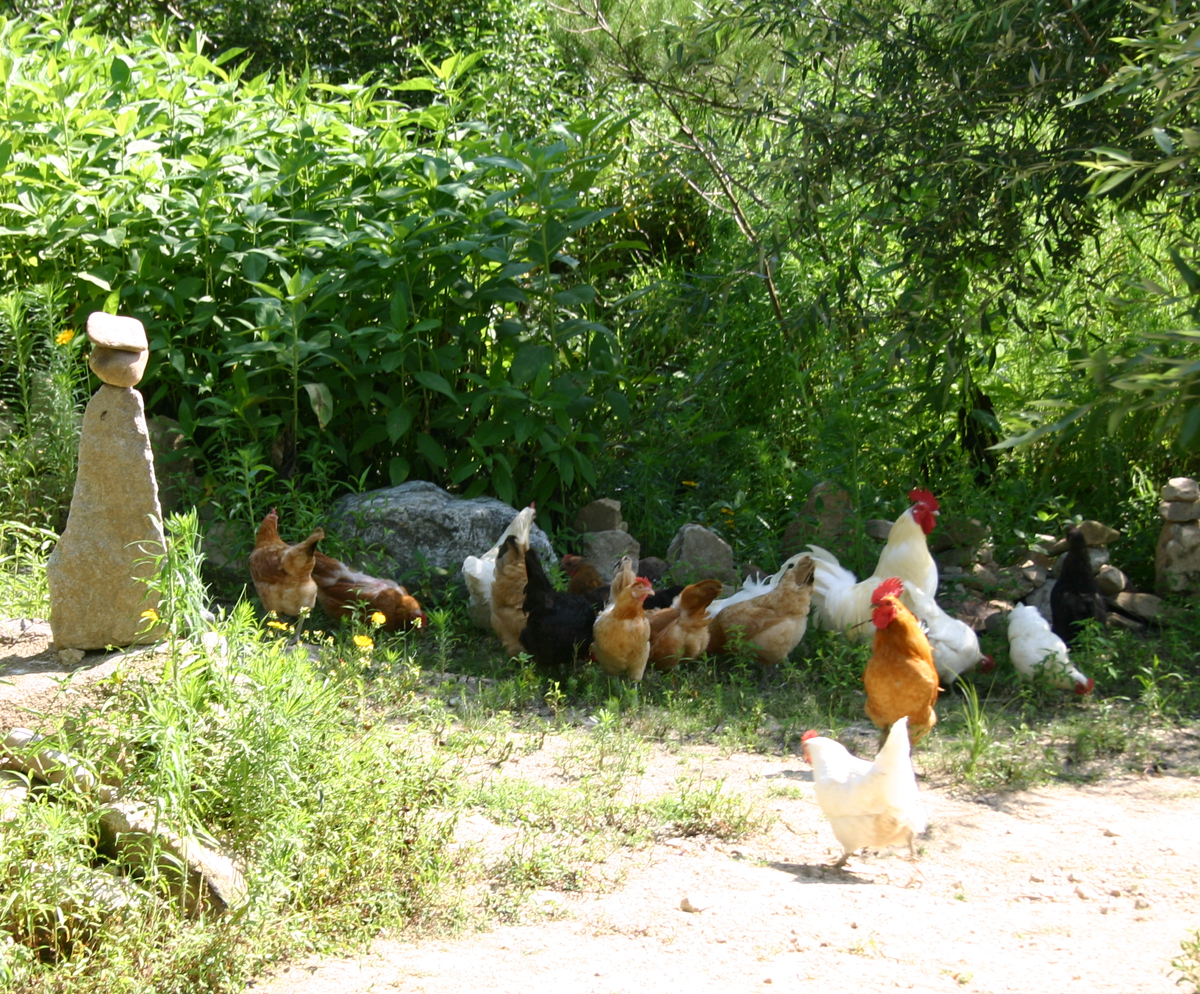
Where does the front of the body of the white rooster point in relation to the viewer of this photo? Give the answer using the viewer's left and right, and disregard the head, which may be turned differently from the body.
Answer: facing to the right of the viewer

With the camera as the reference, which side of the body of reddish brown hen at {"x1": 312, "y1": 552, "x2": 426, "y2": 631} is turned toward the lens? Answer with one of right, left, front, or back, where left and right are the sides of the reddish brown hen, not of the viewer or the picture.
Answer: right

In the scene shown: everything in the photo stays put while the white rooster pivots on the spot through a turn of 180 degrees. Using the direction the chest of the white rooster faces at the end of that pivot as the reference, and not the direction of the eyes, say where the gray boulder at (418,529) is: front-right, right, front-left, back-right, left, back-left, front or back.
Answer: front

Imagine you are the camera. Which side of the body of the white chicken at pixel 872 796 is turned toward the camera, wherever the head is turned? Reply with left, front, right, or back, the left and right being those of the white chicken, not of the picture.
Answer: left

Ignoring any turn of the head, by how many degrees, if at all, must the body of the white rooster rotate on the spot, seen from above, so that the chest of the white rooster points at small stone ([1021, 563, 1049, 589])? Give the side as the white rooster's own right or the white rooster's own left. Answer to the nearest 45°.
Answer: approximately 45° to the white rooster's own left

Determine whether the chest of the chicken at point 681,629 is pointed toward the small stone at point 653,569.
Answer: no

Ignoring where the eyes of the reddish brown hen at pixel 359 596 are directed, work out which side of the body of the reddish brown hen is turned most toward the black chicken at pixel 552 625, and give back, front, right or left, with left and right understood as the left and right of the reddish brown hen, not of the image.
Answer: front

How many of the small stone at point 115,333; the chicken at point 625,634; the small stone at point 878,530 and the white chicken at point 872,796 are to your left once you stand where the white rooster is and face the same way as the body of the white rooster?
1
